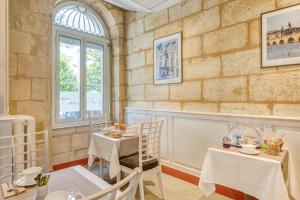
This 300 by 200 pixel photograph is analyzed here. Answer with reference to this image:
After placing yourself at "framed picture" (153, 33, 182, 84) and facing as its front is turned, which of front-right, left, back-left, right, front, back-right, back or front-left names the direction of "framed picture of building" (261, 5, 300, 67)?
left

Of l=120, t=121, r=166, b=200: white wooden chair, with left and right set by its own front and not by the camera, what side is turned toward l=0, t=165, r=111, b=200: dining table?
left

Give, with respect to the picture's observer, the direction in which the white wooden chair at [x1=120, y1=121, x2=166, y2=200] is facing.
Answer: facing away from the viewer and to the left of the viewer

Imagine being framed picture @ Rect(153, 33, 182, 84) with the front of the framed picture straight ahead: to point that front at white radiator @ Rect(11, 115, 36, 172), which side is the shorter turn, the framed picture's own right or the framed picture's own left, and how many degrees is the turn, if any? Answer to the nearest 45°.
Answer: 0° — it already faces it

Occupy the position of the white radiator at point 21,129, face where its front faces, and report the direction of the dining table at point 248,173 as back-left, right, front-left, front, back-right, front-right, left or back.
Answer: front-left

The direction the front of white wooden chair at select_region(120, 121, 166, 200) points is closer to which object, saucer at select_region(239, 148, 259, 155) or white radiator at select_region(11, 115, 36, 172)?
the white radiator

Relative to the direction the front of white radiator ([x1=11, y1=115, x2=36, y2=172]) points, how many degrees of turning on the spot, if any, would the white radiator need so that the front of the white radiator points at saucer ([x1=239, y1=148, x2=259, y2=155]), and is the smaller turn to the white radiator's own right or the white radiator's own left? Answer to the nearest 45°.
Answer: approximately 45° to the white radiator's own left

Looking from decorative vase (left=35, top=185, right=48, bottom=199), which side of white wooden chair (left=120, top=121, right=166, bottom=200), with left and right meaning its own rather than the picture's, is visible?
left

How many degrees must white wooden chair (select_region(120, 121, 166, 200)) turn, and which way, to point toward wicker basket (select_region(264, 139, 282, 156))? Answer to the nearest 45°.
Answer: approximately 180°
